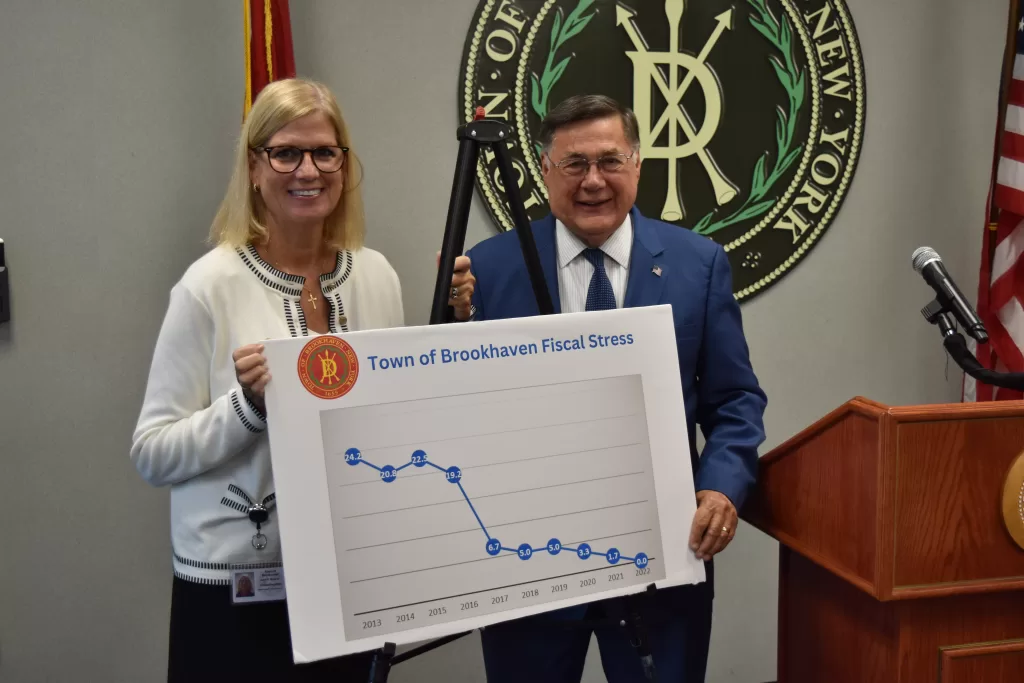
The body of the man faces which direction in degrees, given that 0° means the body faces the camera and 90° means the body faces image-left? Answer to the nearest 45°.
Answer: approximately 0°

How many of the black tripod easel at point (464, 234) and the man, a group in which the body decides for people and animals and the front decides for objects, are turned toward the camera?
2

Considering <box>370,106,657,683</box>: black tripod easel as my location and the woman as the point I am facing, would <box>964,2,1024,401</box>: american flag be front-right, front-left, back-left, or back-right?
back-right

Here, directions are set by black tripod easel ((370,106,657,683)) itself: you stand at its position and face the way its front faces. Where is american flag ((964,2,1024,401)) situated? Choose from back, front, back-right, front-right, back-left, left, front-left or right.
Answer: back-left
